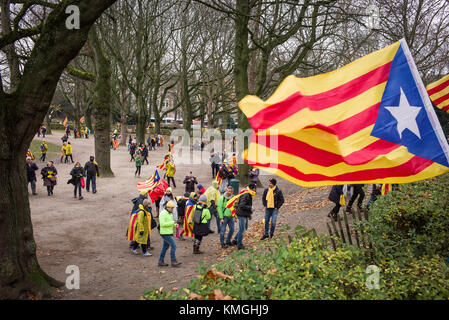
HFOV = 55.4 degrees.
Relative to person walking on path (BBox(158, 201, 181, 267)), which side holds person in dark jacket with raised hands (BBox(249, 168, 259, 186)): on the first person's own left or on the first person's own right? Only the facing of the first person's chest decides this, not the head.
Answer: on the first person's own left

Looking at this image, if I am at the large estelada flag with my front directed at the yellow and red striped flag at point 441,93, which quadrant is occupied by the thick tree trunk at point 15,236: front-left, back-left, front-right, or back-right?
back-left

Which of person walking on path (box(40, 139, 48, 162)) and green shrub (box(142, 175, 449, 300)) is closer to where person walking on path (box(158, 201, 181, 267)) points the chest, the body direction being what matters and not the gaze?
the green shrub

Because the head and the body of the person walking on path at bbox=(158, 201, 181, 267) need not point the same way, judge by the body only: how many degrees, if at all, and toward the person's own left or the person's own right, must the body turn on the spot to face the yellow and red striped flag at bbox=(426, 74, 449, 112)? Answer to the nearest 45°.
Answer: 0° — they already face it
